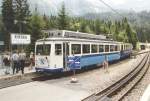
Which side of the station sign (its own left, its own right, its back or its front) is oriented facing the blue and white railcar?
left

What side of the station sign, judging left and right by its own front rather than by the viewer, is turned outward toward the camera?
front
